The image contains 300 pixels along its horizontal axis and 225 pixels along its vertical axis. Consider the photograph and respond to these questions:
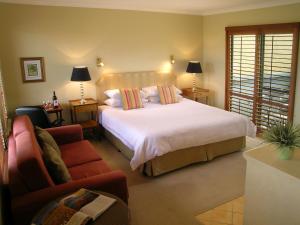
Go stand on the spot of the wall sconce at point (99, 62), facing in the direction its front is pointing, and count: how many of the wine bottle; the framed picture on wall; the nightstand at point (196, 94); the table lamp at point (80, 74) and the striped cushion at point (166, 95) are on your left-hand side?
2

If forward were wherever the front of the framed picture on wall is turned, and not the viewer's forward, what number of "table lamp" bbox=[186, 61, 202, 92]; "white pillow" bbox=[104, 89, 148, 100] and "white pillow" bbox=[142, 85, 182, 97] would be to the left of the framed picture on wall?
3

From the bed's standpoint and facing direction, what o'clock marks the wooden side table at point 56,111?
The wooden side table is roughly at 5 o'clock from the bed.

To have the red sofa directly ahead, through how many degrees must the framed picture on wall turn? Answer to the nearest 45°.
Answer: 0° — it already faces it

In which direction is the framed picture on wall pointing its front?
toward the camera

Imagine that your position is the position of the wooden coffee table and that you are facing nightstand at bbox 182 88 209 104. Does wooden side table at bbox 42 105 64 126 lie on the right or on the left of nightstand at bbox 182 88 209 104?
left

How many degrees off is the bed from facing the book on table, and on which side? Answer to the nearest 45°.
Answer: approximately 45° to its right

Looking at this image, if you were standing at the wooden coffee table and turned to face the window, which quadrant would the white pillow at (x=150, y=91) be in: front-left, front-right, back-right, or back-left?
front-left

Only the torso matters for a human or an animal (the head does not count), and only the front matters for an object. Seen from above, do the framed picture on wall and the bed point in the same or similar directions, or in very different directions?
same or similar directions

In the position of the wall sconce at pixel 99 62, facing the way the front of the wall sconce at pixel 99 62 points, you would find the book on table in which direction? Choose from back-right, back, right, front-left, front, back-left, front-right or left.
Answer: front

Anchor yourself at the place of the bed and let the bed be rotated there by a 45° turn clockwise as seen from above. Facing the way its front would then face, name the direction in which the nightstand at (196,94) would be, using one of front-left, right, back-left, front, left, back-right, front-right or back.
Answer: back

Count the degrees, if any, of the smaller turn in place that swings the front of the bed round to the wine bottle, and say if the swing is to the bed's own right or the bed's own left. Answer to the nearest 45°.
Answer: approximately 135° to the bed's own right

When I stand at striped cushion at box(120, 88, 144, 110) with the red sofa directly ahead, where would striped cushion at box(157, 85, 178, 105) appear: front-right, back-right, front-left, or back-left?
back-left

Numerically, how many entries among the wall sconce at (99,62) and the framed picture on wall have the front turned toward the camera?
2

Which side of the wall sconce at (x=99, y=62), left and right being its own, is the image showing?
front

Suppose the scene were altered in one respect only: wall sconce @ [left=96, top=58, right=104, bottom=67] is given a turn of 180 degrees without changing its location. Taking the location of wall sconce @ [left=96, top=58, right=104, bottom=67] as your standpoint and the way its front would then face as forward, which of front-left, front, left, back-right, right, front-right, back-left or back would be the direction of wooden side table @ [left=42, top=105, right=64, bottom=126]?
back-left

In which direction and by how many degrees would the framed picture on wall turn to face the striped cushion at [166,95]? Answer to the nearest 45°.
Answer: approximately 90° to its left

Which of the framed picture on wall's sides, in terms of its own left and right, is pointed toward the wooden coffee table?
front
